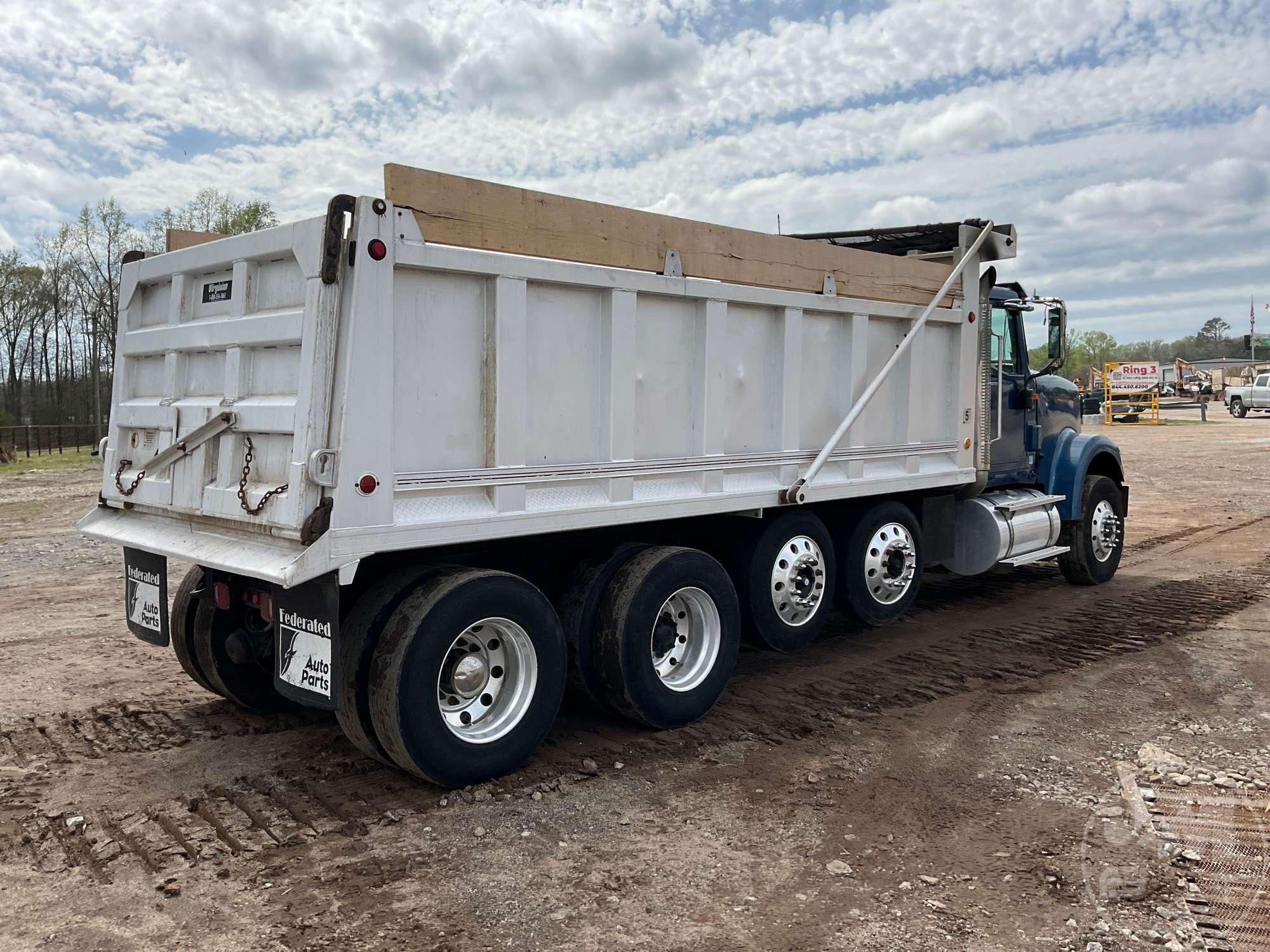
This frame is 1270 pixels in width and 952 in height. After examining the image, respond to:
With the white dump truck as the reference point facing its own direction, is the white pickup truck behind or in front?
in front

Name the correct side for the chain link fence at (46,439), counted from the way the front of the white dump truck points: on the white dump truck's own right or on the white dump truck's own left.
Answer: on the white dump truck's own left

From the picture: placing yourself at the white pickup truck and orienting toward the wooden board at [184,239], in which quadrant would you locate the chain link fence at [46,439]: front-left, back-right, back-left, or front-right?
front-right

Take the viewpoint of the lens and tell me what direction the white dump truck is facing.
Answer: facing away from the viewer and to the right of the viewer

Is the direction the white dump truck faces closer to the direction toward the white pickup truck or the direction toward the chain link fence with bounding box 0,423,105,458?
the white pickup truck
